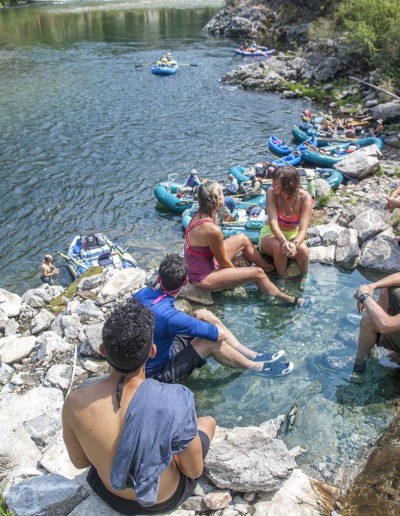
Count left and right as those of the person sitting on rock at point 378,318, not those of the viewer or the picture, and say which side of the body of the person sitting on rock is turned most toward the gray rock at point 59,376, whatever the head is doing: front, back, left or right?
front

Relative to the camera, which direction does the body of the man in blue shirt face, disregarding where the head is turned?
to the viewer's right

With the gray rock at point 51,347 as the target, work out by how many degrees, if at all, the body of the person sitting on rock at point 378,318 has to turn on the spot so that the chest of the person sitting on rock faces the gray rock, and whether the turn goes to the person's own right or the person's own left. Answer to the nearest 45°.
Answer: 0° — they already face it

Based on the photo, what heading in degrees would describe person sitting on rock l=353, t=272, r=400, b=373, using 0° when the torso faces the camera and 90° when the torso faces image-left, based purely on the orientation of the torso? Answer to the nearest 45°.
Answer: approximately 90°

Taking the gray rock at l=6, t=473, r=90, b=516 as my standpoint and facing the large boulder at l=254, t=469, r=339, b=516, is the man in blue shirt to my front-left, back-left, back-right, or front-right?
front-left

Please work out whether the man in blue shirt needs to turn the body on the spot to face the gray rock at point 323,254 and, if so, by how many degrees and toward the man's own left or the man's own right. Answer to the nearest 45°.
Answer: approximately 45° to the man's own left

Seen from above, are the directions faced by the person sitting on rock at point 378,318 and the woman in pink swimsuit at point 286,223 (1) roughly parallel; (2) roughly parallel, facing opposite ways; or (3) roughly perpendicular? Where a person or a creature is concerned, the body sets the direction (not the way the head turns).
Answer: roughly perpendicular

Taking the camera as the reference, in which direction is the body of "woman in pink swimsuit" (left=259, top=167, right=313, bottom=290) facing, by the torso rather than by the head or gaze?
toward the camera

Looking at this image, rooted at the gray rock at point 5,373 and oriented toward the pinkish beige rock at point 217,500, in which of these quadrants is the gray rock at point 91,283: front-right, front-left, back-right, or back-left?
back-left

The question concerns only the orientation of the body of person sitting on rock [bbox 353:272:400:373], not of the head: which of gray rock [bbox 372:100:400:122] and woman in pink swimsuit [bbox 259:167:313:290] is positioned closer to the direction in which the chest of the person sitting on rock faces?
the woman in pink swimsuit

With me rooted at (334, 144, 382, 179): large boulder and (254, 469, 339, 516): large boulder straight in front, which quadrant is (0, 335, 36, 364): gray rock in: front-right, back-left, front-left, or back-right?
front-right

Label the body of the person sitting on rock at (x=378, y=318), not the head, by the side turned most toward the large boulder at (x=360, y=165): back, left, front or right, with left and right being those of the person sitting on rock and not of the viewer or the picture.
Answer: right

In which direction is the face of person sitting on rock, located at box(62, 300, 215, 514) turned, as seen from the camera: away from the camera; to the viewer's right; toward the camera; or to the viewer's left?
away from the camera

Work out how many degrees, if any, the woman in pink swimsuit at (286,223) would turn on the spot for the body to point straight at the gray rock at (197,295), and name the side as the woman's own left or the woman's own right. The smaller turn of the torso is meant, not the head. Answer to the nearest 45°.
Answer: approximately 45° to the woman's own right

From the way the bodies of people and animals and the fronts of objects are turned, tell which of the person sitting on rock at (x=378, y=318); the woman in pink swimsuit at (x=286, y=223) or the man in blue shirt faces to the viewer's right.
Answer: the man in blue shirt

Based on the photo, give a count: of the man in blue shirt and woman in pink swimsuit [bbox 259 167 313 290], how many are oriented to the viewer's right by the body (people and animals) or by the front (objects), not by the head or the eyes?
1

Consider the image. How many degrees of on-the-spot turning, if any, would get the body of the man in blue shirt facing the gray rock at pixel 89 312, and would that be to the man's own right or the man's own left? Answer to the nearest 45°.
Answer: approximately 135° to the man's own left

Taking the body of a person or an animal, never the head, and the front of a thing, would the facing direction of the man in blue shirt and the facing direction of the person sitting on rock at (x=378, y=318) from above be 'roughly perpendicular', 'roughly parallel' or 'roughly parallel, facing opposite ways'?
roughly parallel, facing opposite ways
